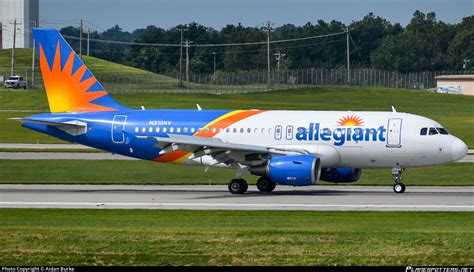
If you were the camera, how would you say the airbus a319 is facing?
facing to the right of the viewer
